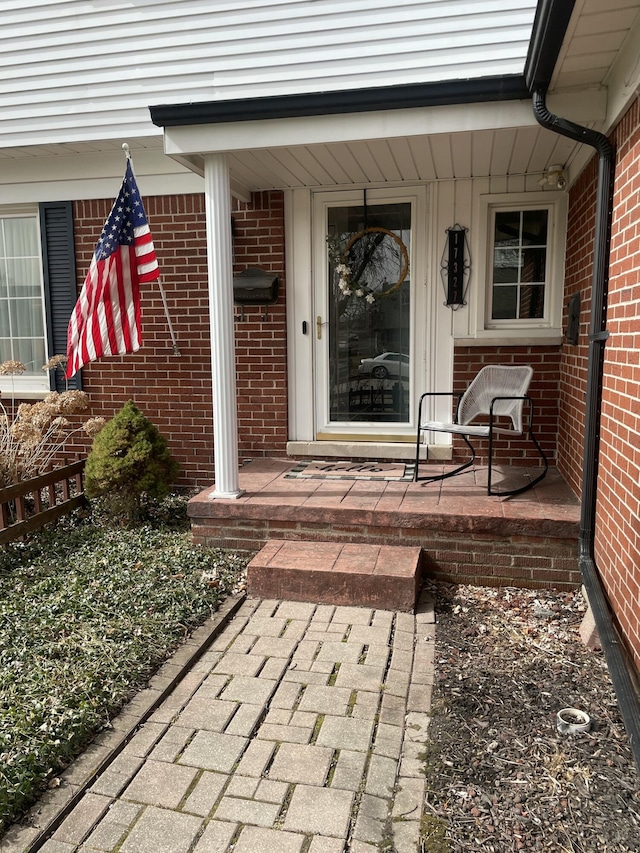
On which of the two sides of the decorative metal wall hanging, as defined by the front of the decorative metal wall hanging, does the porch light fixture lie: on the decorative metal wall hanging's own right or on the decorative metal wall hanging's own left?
on the decorative metal wall hanging's own left

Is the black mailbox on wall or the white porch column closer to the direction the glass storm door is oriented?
the white porch column

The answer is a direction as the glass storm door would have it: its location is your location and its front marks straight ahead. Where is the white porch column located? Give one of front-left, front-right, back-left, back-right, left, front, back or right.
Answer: front-right

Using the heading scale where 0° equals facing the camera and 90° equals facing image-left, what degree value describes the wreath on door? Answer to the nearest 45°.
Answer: approximately 0°

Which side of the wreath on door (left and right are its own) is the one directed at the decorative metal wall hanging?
left

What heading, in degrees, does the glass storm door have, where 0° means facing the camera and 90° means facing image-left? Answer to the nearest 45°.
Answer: approximately 0°

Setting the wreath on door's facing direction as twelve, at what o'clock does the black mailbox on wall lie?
The black mailbox on wall is roughly at 3 o'clock from the wreath on door.

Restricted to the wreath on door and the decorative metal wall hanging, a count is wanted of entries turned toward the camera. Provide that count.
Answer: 2
